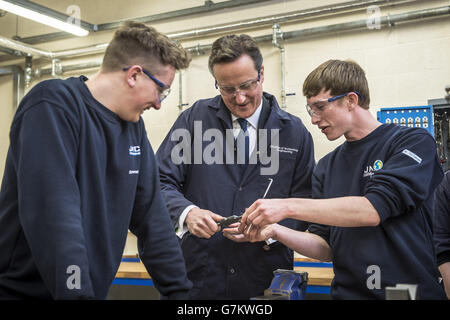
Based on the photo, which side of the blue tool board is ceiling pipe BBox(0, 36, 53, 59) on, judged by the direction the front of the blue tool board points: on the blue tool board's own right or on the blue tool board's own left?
on the blue tool board's own right

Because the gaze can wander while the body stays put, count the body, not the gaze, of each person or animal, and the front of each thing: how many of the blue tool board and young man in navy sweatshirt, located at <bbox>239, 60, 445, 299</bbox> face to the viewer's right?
0

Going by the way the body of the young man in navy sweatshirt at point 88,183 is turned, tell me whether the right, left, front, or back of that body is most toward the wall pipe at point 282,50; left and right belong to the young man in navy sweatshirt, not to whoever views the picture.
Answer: left

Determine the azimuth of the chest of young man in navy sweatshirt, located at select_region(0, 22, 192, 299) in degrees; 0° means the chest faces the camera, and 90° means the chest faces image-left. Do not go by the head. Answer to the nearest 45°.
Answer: approximately 315°

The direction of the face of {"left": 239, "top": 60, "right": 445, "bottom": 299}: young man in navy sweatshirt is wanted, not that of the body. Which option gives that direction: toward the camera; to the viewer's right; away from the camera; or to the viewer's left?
to the viewer's left

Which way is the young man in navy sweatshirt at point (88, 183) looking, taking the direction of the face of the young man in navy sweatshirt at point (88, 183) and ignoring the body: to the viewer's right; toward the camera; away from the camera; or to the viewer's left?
to the viewer's right

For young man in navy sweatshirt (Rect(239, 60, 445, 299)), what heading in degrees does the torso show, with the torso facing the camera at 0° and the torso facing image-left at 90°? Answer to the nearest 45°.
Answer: approximately 45°

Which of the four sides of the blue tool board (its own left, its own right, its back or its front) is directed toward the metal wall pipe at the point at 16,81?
right
